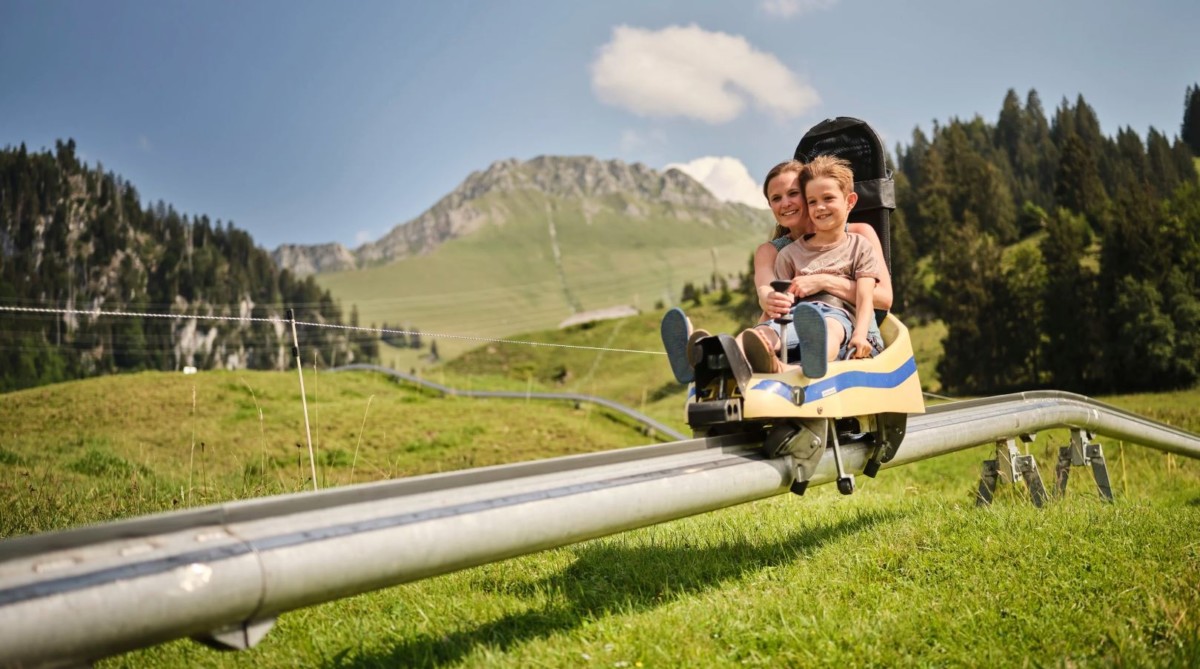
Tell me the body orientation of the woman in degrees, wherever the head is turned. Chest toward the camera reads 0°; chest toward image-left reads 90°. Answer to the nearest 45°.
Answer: approximately 45°

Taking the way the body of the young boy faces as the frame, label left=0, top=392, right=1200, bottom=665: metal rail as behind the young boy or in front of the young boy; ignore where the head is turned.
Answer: in front

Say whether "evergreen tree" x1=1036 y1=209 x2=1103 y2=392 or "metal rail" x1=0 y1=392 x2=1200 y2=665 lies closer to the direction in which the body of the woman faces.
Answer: the metal rail

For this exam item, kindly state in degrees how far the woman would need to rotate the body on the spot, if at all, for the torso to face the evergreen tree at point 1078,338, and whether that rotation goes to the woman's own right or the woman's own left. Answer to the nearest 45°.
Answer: approximately 135° to the woman's own right

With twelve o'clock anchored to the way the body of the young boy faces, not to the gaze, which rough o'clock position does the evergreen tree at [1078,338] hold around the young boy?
The evergreen tree is roughly at 5 o'clock from the young boy.

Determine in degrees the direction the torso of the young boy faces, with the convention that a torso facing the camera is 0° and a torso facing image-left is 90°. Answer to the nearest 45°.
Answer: approximately 45°

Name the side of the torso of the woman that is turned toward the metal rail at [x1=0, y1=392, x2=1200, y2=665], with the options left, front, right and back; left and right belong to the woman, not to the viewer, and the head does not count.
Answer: front

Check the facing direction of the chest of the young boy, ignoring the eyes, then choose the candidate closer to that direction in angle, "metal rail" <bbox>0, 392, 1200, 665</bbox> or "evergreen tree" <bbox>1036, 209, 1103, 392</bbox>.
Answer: the metal rail
